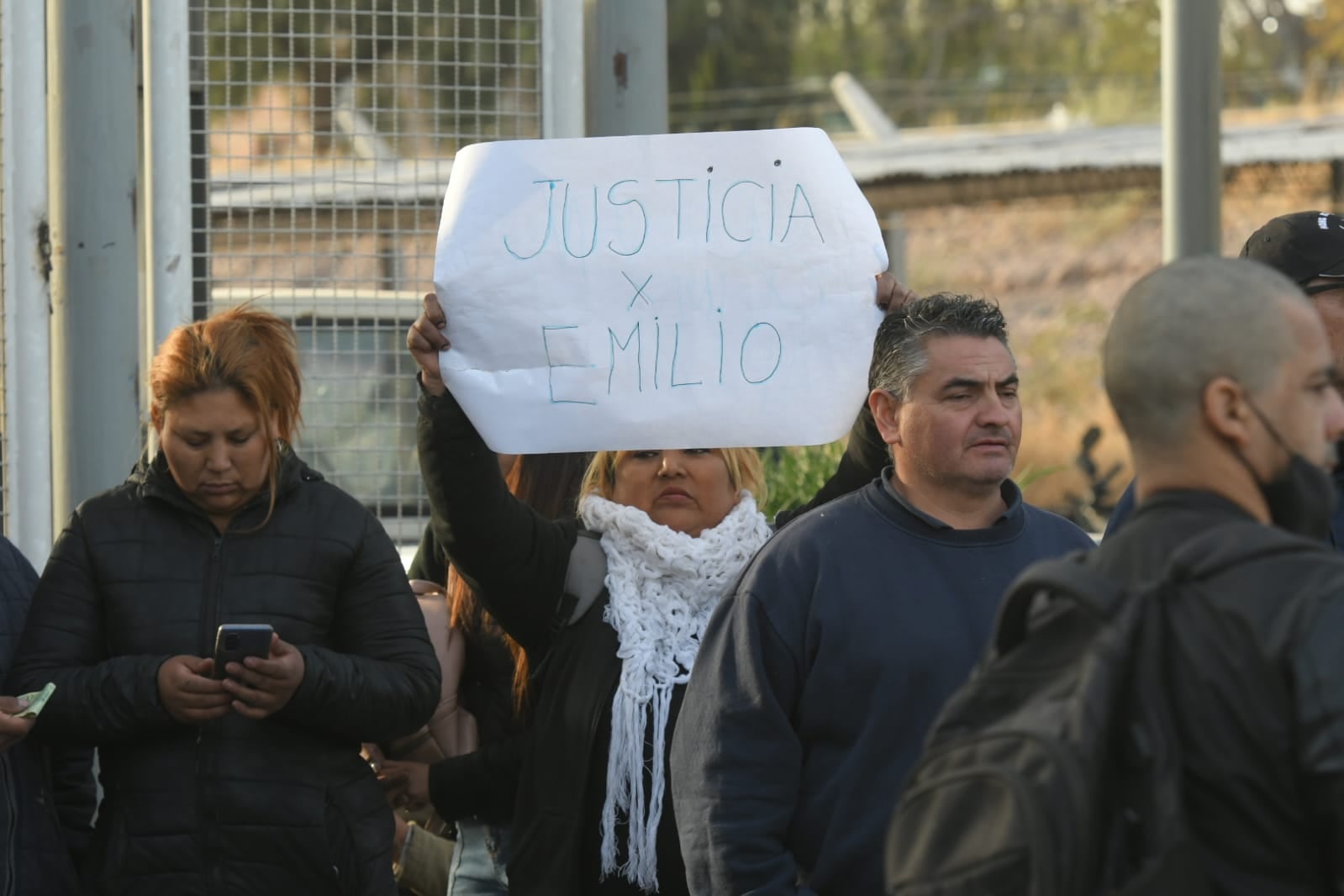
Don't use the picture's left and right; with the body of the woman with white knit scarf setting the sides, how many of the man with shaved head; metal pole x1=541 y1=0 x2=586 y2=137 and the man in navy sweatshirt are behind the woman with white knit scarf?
1

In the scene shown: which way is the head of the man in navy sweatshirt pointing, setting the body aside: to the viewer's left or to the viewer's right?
to the viewer's right

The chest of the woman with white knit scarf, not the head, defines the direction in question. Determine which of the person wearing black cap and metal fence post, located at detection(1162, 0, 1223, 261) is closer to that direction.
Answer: the person wearing black cap

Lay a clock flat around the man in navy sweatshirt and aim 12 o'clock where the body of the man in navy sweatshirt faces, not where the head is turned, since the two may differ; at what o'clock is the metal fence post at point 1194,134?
The metal fence post is roughly at 8 o'clock from the man in navy sweatshirt.

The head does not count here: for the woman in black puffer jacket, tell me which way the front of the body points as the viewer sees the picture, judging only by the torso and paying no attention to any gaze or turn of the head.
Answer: toward the camera

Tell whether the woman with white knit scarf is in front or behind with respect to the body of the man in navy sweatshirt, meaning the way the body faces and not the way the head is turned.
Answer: behind

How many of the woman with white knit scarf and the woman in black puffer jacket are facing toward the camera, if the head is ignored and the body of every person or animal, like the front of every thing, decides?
2

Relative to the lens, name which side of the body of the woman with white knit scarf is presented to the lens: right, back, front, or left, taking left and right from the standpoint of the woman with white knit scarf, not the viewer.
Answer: front

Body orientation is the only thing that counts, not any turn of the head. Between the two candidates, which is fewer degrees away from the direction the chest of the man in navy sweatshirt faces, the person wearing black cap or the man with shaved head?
the man with shaved head

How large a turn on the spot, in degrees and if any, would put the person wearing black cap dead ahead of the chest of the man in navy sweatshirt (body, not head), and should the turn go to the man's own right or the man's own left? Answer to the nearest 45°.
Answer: approximately 90° to the man's own left

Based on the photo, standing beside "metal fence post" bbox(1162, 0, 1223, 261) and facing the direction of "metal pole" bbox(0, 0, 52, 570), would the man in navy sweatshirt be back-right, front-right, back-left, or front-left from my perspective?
front-left

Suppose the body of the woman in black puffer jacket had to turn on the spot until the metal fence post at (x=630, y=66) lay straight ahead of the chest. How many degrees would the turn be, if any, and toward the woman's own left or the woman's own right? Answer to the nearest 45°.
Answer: approximately 135° to the woman's own left
